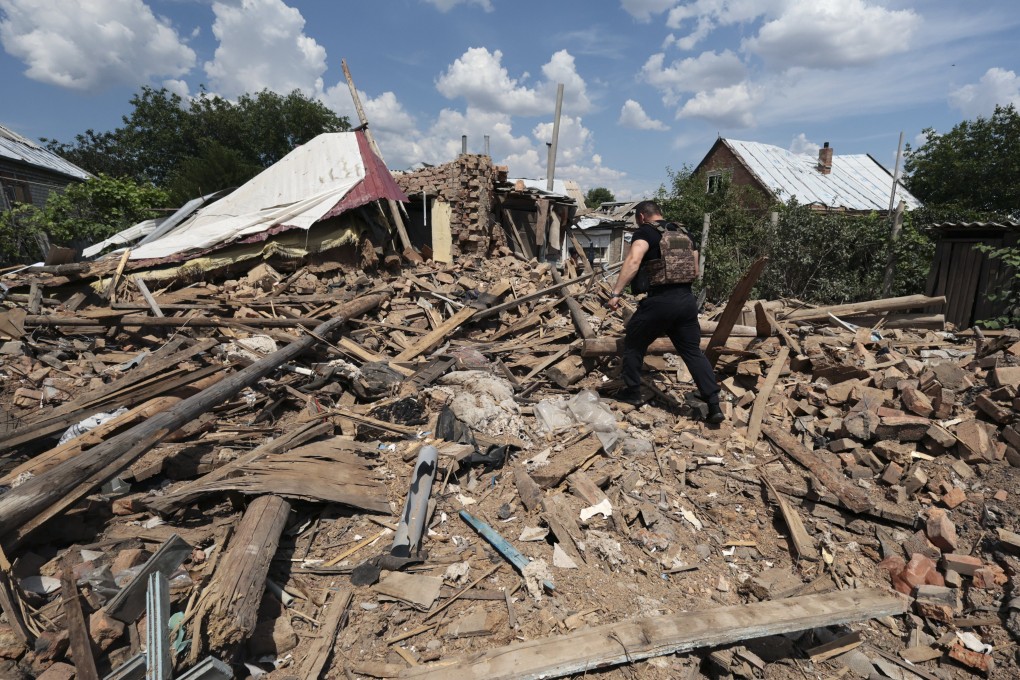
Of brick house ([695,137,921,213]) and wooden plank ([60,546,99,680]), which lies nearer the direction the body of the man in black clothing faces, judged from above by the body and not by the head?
the brick house

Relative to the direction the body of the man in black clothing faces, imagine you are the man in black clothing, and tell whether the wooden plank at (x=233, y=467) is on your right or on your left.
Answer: on your left

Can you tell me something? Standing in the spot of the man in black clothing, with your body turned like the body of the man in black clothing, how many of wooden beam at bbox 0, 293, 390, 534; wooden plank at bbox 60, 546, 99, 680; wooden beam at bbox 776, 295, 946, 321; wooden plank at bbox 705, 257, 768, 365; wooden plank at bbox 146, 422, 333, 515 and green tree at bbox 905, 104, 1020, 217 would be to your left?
3

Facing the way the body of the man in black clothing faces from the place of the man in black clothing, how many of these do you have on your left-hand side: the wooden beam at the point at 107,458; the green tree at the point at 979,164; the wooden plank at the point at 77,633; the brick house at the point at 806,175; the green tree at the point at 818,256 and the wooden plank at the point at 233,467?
3

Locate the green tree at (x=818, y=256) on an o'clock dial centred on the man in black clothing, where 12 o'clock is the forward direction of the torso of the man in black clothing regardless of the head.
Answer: The green tree is roughly at 2 o'clock from the man in black clothing.

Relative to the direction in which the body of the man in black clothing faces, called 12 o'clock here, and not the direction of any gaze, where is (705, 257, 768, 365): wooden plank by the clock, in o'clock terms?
The wooden plank is roughly at 3 o'clock from the man in black clothing.

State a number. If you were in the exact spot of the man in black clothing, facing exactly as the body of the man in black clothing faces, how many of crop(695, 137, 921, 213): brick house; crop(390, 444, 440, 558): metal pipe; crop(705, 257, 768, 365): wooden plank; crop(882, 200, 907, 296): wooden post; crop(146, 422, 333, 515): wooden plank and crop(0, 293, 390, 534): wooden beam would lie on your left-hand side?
3

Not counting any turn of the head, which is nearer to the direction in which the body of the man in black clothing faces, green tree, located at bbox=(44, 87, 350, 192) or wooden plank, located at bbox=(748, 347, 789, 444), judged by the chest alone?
the green tree

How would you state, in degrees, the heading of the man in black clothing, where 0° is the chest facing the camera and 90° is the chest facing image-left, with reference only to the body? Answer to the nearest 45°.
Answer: approximately 135°

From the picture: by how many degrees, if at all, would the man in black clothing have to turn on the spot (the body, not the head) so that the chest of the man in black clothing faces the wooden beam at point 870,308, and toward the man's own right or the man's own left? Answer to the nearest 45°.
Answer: approximately 90° to the man's own right

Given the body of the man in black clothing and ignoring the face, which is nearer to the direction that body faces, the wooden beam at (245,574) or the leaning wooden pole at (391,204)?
the leaning wooden pole

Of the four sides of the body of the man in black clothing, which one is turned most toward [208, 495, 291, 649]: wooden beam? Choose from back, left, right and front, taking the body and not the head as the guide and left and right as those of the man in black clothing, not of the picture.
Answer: left

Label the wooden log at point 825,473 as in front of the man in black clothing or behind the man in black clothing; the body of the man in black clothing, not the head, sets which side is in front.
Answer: behind
